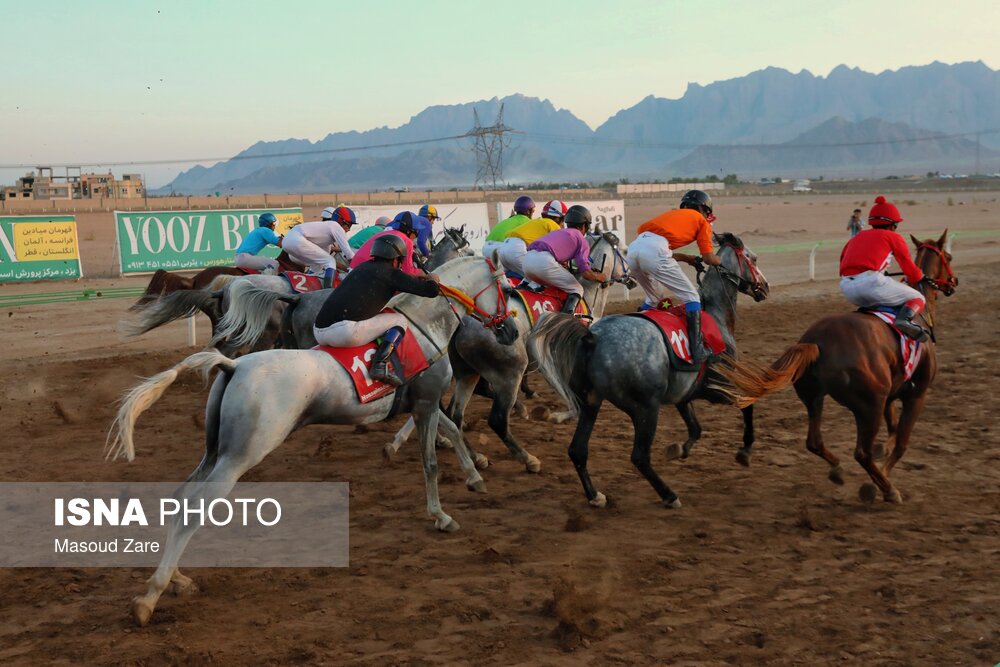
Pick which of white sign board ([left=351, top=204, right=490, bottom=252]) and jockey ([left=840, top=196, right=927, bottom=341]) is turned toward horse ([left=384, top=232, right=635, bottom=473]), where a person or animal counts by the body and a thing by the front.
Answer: the white sign board

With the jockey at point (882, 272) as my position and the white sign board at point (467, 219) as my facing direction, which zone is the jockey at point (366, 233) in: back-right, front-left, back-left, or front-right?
front-left

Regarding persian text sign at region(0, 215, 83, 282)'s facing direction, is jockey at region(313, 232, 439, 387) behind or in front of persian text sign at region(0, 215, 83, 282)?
in front

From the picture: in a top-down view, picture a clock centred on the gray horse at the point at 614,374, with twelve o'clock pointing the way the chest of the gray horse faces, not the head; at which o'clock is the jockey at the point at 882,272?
The jockey is roughly at 1 o'clock from the gray horse.

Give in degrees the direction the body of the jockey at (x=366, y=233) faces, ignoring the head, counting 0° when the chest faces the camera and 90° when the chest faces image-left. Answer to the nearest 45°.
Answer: approximately 270°

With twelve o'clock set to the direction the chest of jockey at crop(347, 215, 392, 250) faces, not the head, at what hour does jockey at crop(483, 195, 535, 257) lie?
jockey at crop(483, 195, 535, 257) is roughly at 1 o'clock from jockey at crop(347, 215, 392, 250).

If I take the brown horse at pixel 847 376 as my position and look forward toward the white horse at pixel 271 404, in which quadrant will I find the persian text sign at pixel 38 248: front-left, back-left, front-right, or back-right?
front-right

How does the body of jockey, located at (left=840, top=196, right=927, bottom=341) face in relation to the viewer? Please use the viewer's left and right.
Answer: facing away from the viewer and to the right of the viewer

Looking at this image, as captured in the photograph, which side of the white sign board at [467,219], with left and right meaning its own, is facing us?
front

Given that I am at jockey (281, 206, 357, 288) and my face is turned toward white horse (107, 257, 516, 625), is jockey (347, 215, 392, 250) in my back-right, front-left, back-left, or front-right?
back-left

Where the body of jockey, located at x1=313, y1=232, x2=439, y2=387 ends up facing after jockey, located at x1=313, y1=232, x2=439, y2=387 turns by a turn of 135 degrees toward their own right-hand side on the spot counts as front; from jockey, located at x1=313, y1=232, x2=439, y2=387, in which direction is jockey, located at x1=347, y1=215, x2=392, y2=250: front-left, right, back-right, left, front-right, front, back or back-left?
back-right

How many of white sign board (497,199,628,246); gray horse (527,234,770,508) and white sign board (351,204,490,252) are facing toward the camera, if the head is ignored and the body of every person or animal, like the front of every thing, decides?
2

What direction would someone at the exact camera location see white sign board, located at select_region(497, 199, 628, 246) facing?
facing the viewer
